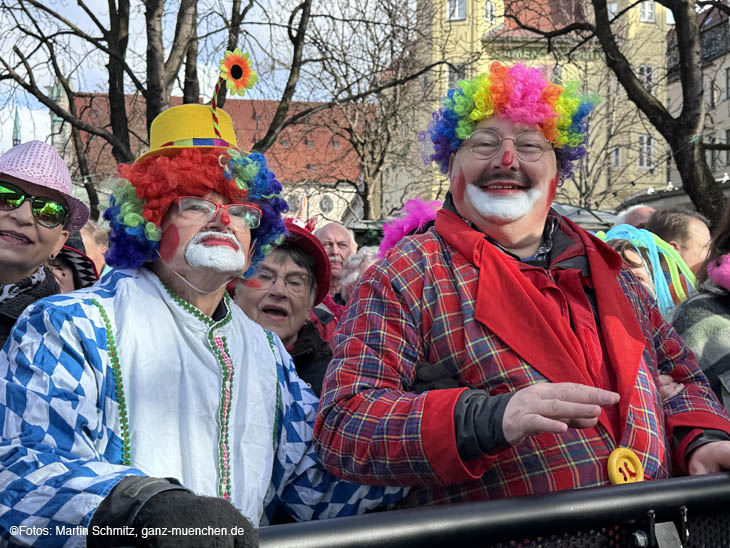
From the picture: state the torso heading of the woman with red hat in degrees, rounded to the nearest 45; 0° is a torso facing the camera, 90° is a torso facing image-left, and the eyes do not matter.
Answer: approximately 45°

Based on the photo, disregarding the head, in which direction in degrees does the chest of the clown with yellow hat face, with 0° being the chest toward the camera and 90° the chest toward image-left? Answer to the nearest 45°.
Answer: approximately 315°

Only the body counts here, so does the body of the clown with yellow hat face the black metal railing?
yes

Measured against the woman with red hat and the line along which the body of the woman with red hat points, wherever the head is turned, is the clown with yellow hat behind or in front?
in front

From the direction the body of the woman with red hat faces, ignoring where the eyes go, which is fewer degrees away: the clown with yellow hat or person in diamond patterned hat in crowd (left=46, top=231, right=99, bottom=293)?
the clown with yellow hat

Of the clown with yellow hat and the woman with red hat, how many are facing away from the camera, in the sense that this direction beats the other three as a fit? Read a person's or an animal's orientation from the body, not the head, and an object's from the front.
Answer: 0

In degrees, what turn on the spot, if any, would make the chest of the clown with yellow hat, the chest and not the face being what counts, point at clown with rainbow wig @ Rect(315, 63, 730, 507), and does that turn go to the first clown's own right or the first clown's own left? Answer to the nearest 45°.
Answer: approximately 45° to the first clown's own left

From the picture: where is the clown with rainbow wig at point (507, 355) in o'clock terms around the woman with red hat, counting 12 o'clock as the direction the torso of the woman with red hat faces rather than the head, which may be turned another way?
The clown with rainbow wig is roughly at 10 o'clock from the woman with red hat.

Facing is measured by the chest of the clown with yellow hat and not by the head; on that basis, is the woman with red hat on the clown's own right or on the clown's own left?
on the clown's own left
